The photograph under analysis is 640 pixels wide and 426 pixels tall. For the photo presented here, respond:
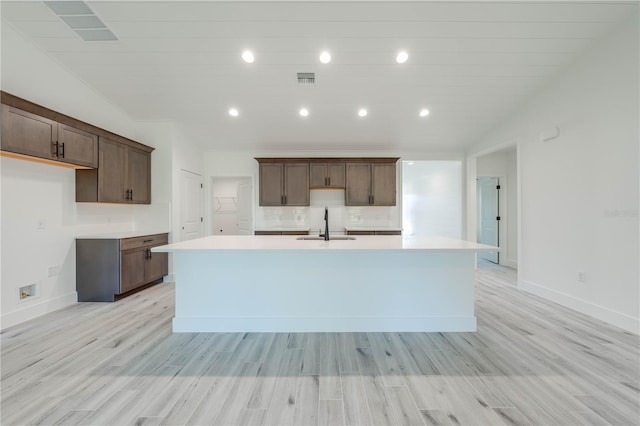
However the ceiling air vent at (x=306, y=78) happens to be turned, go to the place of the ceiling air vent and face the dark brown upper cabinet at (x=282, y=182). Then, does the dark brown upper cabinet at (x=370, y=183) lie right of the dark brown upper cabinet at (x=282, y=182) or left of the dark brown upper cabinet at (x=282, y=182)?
right

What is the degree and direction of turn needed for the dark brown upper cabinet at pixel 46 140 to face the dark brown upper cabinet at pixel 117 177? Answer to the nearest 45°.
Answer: approximately 90° to its left

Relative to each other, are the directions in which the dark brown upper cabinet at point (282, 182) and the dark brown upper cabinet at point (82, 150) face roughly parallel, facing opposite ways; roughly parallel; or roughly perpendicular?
roughly perpendicular

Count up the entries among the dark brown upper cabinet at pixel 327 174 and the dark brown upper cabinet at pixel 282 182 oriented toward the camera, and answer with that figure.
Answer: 2

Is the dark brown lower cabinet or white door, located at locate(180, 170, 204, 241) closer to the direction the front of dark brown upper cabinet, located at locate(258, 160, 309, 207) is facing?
the dark brown lower cabinet

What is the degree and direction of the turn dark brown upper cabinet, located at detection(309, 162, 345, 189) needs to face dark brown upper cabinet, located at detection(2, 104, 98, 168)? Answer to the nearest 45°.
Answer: approximately 45° to its right

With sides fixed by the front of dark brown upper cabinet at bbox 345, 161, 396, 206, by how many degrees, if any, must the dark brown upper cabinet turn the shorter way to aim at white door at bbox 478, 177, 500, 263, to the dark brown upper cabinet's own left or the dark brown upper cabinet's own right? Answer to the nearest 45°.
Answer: approximately 135° to the dark brown upper cabinet's own left
